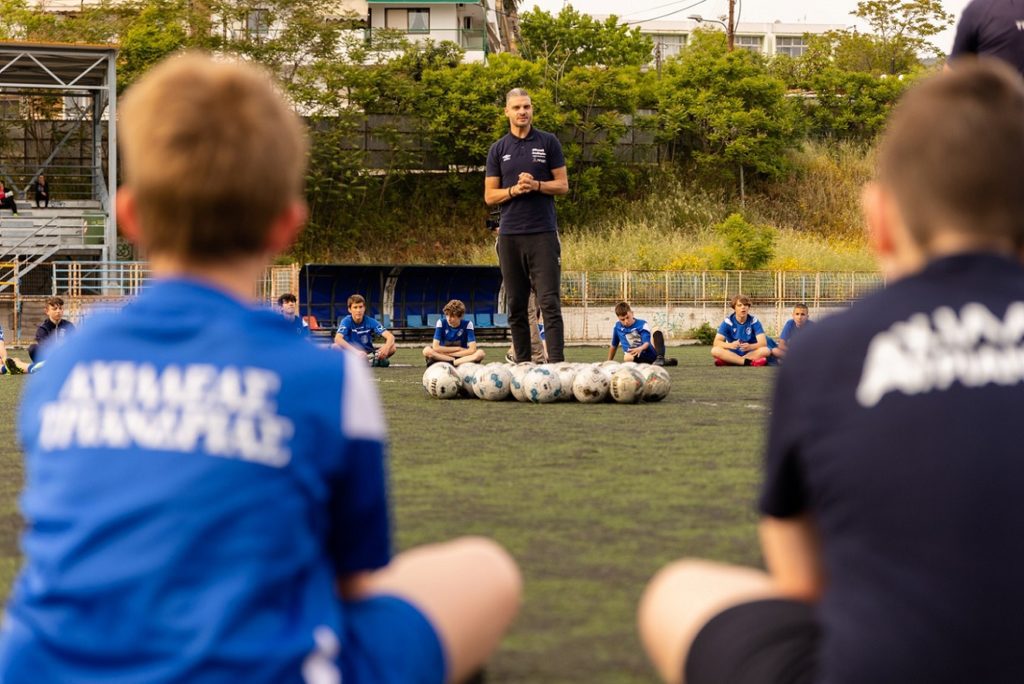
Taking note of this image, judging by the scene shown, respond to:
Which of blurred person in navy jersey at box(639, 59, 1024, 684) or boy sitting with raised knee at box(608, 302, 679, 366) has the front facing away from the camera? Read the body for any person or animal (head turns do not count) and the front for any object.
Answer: the blurred person in navy jersey

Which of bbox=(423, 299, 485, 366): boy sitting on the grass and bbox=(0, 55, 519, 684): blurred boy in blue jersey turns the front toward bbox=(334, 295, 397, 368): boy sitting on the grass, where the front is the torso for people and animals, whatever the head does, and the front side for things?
the blurred boy in blue jersey

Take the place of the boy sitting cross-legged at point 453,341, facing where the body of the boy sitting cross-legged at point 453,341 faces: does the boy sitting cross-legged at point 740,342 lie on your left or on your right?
on your left

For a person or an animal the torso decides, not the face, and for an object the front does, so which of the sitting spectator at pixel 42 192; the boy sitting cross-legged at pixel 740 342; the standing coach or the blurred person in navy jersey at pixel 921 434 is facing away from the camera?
the blurred person in navy jersey

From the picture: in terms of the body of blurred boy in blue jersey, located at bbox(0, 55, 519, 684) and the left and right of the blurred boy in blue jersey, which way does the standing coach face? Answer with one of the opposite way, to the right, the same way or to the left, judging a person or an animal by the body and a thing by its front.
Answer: the opposite way

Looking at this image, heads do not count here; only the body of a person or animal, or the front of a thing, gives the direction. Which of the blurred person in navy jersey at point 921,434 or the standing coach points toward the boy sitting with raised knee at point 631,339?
the blurred person in navy jersey

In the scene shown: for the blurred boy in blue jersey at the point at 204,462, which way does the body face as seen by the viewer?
away from the camera

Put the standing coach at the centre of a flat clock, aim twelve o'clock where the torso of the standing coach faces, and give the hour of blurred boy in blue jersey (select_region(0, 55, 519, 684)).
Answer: The blurred boy in blue jersey is roughly at 12 o'clock from the standing coach.

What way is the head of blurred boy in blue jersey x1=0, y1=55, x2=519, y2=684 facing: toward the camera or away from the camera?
away from the camera

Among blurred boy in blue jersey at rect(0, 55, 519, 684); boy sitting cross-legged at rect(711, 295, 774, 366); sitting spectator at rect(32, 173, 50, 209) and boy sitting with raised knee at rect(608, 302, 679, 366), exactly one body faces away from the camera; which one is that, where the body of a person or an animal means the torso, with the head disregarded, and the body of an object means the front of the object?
the blurred boy in blue jersey

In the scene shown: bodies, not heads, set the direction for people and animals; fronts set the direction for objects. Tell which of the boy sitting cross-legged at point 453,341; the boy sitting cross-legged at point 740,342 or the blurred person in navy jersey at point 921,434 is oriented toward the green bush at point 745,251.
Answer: the blurred person in navy jersey

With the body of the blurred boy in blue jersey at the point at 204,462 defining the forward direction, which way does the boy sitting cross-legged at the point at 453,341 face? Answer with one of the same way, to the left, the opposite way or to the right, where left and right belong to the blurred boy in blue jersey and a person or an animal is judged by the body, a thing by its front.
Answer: the opposite way

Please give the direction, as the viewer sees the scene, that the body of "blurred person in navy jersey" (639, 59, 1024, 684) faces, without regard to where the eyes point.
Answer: away from the camera

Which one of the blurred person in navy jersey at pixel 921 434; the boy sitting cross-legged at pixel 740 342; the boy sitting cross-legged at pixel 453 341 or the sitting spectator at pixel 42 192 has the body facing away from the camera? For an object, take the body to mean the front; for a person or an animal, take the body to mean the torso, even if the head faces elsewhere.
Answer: the blurred person in navy jersey

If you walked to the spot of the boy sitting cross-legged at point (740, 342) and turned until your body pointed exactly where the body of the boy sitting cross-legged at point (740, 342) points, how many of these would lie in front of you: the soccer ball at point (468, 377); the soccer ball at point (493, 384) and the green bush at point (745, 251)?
2

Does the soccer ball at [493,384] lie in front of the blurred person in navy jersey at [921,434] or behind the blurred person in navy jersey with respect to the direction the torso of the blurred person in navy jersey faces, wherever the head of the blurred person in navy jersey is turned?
in front
